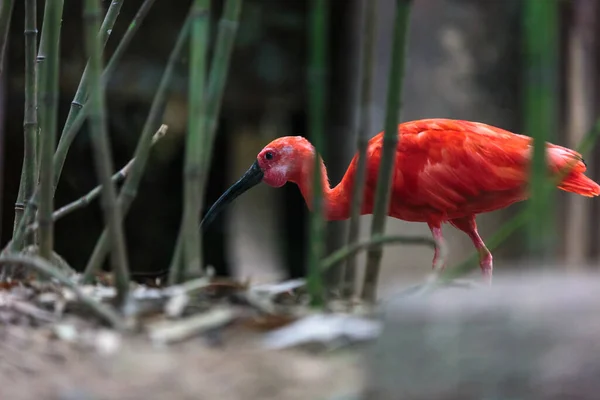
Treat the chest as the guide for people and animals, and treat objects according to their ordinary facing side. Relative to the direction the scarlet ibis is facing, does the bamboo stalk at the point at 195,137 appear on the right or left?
on its left

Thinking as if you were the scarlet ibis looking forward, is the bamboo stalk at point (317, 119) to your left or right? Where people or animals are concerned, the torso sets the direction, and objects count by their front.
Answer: on your left

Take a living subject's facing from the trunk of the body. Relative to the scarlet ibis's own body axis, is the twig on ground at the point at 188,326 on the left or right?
on its left

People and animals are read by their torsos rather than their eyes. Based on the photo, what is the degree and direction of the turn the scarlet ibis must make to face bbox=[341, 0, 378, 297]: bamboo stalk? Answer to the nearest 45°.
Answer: approximately 90° to its left

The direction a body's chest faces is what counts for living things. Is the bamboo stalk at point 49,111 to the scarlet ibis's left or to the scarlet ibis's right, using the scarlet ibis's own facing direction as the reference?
on its left

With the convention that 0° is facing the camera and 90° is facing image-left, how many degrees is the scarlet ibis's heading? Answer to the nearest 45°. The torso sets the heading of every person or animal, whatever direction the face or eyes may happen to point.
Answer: approximately 90°

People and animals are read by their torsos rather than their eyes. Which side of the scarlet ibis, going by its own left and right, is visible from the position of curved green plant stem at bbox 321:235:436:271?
left

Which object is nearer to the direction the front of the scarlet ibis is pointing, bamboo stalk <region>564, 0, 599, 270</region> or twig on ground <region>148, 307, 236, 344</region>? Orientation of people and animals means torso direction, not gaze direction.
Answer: the twig on ground
